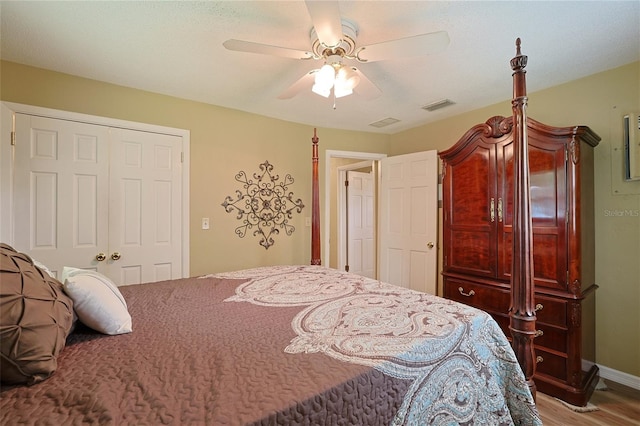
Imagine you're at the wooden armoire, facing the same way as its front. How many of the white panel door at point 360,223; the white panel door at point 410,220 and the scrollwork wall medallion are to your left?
0

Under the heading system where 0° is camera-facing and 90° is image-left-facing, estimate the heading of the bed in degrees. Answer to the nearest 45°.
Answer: approximately 225°

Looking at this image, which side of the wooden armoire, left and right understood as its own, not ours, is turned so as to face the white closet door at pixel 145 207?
front

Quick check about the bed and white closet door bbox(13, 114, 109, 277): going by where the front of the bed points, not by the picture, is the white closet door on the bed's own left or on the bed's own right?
on the bed's own left

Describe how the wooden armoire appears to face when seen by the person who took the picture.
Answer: facing the viewer and to the left of the viewer

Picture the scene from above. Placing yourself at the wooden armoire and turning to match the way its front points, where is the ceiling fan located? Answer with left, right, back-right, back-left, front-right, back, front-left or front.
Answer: front

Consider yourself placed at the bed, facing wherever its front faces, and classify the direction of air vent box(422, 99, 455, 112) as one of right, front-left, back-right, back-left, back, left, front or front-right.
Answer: front

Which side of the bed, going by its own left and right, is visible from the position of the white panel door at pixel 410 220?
front

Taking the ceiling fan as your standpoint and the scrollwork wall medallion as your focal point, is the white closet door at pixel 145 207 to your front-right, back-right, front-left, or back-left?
front-left

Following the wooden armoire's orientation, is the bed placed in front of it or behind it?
in front

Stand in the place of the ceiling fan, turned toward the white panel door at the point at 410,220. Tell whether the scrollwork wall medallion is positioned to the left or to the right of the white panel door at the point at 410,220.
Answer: left

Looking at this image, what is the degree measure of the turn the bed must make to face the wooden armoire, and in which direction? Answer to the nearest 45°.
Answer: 0° — it already faces it

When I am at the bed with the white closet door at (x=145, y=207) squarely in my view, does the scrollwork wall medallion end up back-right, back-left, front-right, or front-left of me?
front-right

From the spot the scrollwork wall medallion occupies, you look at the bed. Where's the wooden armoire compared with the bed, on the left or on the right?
left
